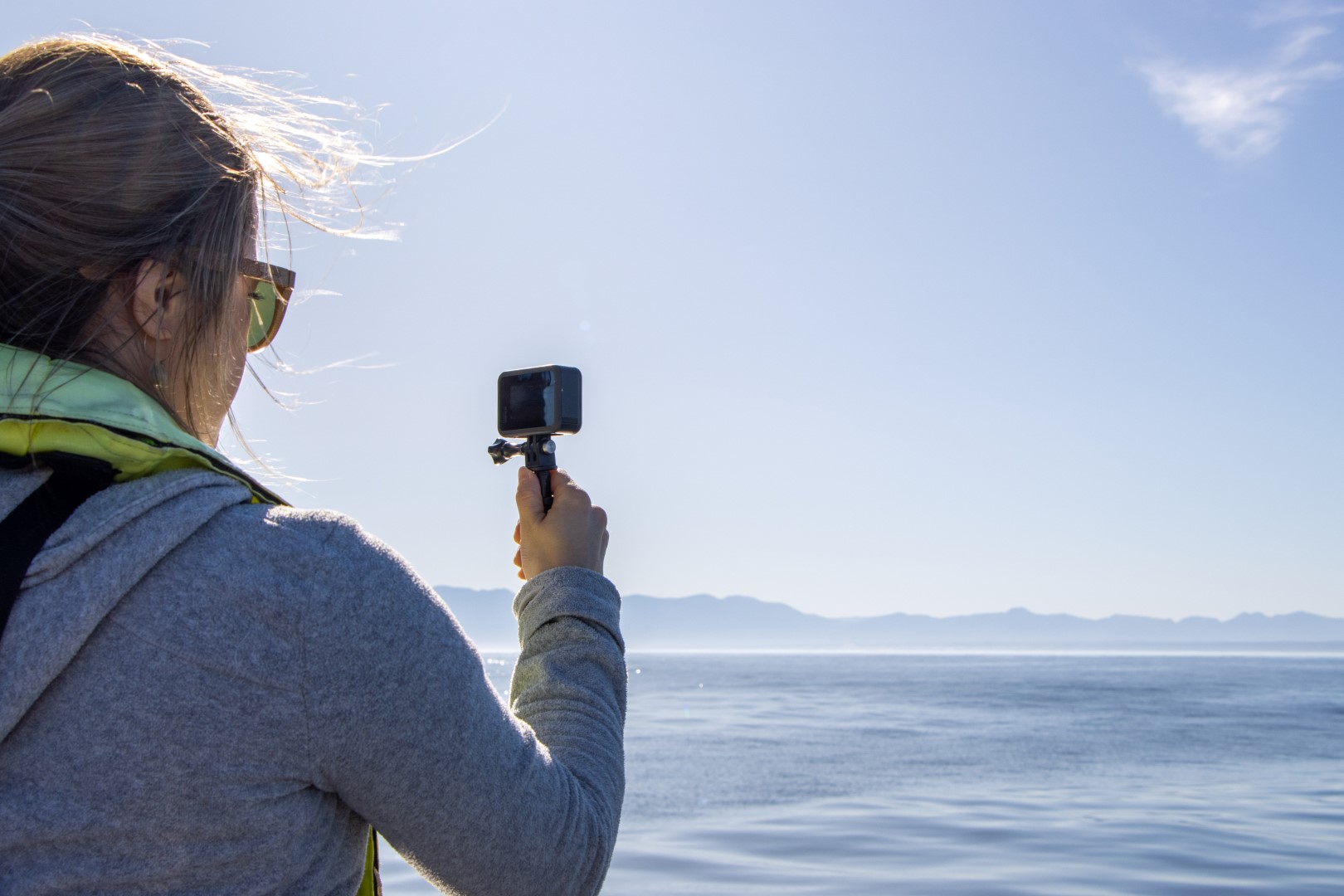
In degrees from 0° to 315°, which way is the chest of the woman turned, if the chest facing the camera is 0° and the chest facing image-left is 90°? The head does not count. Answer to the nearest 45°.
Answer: approximately 225°

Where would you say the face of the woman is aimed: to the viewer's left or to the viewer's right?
to the viewer's right
